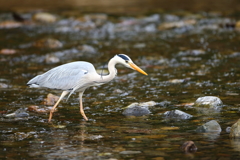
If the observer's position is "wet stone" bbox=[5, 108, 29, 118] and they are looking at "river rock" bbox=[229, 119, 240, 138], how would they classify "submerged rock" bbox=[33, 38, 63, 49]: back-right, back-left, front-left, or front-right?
back-left

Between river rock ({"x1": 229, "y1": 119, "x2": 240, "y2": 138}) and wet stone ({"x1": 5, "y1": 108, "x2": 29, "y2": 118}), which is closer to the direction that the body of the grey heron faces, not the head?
the river rock

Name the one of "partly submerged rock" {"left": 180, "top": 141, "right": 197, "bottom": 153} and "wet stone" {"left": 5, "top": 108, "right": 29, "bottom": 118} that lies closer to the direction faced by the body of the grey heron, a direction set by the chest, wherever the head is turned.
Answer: the partly submerged rock

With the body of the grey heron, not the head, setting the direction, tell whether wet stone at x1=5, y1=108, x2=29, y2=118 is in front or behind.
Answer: behind

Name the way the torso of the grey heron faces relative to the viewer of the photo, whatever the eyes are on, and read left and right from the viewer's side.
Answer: facing to the right of the viewer

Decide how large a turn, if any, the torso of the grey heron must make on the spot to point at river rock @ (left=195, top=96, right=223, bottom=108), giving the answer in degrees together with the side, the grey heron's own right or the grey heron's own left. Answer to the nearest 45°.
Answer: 0° — it already faces it

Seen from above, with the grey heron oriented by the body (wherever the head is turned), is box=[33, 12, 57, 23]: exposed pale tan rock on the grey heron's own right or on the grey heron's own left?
on the grey heron's own left

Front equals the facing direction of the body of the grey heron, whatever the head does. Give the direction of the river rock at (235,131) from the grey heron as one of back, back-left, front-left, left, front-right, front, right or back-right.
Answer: front-right

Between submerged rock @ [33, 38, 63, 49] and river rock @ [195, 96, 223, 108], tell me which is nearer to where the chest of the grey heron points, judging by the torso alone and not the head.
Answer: the river rock

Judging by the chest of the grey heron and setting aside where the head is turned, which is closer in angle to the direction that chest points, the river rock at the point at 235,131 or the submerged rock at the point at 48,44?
the river rock

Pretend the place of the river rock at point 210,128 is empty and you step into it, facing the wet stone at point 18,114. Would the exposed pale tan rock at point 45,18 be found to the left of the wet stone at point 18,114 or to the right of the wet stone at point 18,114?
right

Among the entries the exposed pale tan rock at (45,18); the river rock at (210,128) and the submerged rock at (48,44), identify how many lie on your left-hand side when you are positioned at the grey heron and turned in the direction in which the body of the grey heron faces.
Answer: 2

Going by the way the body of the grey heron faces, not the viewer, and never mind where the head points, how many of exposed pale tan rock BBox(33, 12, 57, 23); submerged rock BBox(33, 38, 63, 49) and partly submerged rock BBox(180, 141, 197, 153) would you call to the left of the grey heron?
2

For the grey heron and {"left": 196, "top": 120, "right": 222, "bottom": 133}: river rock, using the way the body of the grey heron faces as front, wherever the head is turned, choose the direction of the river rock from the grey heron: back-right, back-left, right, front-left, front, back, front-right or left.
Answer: front-right

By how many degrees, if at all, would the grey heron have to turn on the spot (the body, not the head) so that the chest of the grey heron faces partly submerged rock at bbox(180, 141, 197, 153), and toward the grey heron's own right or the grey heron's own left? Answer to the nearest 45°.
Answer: approximately 45° to the grey heron's own right

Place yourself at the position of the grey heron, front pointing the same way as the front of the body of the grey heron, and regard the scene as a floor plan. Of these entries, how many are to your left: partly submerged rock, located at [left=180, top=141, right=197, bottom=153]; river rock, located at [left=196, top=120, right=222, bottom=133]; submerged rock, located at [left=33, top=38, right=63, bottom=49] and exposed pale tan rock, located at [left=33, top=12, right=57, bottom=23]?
2

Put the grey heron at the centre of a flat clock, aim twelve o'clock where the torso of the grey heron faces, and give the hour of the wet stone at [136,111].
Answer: The wet stone is roughly at 12 o'clock from the grey heron.

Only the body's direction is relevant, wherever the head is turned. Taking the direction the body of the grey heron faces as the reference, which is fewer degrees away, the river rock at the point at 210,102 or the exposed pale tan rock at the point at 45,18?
the river rock

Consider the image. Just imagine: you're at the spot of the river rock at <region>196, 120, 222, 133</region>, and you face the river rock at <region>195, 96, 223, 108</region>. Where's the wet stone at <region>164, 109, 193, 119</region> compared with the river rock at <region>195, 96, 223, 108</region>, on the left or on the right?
left
